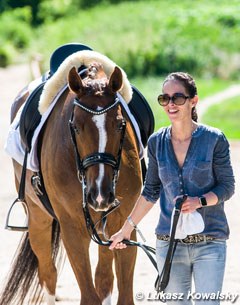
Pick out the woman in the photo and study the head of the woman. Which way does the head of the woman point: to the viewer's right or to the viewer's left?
to the viewer's left

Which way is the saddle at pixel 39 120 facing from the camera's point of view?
toward the camera
